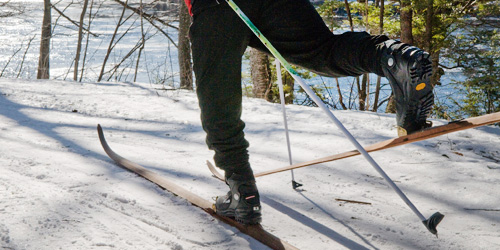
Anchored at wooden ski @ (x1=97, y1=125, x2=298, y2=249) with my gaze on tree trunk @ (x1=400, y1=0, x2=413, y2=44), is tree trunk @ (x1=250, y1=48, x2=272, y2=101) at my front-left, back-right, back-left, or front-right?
front-left

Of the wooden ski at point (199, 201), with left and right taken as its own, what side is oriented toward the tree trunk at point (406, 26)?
right

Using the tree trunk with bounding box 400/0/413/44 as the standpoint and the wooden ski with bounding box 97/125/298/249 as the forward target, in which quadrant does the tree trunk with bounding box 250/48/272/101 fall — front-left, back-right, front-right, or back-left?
front-right

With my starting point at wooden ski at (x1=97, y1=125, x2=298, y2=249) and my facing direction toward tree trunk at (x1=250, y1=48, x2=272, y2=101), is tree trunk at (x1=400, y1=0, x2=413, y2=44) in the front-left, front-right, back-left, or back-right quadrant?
front-right

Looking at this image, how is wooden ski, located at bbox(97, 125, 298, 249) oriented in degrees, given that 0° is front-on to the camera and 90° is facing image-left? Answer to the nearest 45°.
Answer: approximately 135°

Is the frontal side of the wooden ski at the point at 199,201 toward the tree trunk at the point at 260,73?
no
